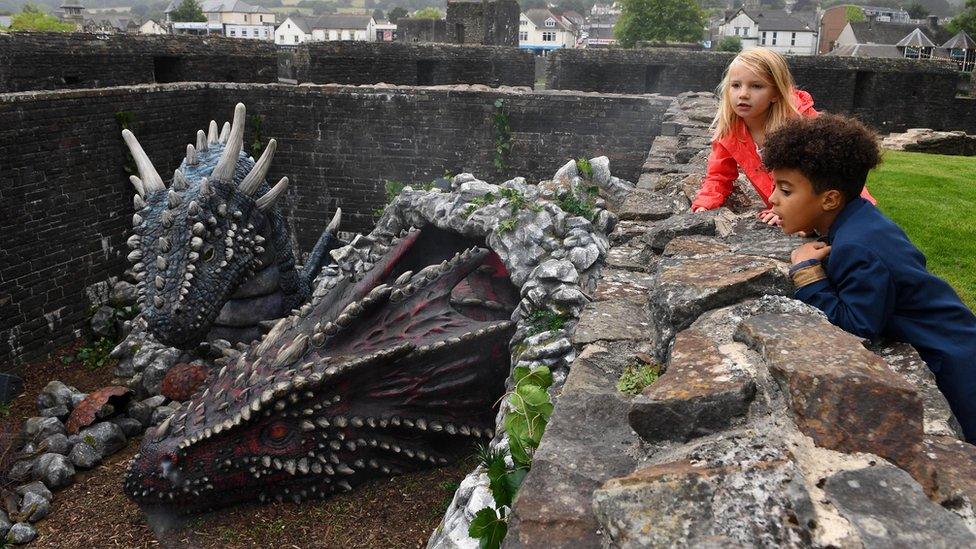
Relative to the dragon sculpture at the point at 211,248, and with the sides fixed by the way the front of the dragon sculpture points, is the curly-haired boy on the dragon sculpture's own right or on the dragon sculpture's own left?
on the dragon sculpture's own left

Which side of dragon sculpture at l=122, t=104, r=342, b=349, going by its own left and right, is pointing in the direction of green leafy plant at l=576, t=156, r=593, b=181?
left

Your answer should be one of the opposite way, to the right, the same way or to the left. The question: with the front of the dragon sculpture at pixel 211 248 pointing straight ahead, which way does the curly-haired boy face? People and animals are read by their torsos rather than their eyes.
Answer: to the right

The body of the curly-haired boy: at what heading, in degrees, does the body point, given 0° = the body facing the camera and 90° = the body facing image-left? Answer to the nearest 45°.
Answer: approximately 90°

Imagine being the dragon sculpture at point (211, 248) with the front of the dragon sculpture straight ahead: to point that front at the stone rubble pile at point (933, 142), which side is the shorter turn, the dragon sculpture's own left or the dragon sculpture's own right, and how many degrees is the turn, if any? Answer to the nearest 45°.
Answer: approximately 180°

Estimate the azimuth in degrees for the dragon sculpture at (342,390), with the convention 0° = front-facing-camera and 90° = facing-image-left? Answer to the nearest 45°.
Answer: approximately 45°

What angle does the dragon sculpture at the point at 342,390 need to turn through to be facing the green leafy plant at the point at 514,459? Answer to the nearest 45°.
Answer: approximately 45° to its left
